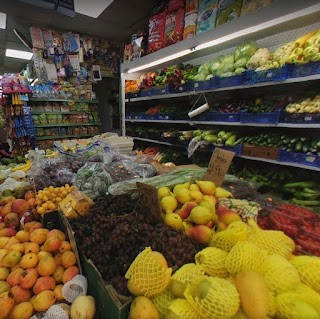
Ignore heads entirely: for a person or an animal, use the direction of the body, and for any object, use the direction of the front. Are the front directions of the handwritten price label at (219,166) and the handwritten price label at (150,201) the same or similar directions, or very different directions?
same or similar directions

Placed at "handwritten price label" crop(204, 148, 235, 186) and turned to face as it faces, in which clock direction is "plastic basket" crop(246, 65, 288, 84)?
The plastic basket is roughly at 7 o'clock from the handwritten price label.

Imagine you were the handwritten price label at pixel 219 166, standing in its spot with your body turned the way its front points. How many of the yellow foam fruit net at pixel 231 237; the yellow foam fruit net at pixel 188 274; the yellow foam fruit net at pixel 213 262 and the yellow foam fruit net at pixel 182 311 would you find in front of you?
4

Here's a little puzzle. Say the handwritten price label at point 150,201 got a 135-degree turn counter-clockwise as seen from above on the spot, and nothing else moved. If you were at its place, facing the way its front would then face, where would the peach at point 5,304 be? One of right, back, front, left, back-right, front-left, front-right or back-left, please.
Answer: back-right

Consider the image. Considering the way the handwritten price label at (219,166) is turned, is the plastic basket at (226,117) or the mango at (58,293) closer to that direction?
the mango

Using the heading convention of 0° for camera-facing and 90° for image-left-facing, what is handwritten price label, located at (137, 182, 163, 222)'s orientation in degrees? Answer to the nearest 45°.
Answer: approximately 45°

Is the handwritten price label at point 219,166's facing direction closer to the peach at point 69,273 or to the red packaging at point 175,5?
the peach

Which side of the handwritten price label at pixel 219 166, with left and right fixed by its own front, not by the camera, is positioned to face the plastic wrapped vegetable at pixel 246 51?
back

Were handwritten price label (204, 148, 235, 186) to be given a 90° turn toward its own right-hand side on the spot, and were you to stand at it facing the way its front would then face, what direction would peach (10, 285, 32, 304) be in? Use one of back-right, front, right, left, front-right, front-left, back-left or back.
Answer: front-left

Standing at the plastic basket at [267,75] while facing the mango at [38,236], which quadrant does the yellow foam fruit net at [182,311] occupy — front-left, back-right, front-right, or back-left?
front-left

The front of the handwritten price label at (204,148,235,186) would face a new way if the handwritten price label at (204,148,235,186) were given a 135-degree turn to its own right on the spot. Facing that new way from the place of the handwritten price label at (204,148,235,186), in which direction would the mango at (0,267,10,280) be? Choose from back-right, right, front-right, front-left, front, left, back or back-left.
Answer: left

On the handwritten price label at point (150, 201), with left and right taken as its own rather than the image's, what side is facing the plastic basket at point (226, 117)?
back

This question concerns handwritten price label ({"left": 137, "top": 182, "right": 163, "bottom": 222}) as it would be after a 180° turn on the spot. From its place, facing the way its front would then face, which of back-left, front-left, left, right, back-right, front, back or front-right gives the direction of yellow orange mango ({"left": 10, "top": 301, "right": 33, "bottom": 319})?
back

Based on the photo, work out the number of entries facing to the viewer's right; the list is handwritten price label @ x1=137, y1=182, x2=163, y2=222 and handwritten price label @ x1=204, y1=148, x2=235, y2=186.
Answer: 0

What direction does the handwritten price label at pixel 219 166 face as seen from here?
toward the camera

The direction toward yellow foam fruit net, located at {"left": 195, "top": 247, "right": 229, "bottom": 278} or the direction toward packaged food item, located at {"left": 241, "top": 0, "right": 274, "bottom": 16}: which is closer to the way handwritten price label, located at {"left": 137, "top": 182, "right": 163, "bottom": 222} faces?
the yellow foam fruit net

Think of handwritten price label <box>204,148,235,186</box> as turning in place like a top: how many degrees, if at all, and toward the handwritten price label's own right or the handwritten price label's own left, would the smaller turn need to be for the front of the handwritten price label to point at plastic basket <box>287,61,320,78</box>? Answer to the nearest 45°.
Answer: approximately 135° to the handwritten price label's own left

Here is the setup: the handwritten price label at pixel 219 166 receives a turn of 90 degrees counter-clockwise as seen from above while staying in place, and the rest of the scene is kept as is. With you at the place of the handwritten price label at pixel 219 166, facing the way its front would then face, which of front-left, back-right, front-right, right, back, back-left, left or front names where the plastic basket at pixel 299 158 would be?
front-left

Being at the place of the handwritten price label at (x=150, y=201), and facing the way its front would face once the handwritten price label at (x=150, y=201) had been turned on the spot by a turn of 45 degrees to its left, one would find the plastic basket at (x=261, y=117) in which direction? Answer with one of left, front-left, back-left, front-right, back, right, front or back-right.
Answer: back-left
